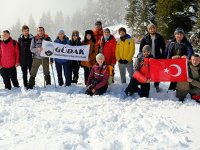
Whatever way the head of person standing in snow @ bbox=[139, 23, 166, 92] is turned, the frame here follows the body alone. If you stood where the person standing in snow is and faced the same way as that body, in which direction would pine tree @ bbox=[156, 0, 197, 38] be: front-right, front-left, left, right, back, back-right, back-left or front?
back

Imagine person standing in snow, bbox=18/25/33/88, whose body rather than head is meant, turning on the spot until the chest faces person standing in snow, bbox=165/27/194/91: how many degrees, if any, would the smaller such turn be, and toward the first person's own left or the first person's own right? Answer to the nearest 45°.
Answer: approximately 45° to the first person's own left

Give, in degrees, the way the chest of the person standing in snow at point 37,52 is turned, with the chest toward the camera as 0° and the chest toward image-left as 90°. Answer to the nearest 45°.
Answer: approximately 0°

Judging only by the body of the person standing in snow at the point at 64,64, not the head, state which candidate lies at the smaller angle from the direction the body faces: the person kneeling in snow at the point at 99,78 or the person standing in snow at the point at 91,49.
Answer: the person kneeling in snow

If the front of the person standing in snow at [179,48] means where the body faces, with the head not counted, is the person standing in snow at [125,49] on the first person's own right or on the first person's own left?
on the first person's own right

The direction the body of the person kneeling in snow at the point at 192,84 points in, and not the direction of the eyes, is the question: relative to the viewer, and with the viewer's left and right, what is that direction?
facing the viewer and to the left of the viewer

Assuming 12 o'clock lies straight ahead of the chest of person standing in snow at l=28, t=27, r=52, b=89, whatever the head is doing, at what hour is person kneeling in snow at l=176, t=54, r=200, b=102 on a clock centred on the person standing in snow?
The person kneeling in snow is roughly at 10 o'clock from the person standing in snow.

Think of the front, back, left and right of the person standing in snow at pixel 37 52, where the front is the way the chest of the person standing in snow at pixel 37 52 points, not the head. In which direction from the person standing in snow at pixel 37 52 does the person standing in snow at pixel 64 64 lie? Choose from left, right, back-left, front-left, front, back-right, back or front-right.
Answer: left

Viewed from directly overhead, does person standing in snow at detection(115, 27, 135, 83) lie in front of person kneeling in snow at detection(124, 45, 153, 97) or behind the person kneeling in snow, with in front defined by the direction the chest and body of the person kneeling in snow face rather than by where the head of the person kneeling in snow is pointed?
behind

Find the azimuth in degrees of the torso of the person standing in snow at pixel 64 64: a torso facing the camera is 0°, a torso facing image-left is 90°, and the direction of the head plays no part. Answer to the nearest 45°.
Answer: approximately 0°
